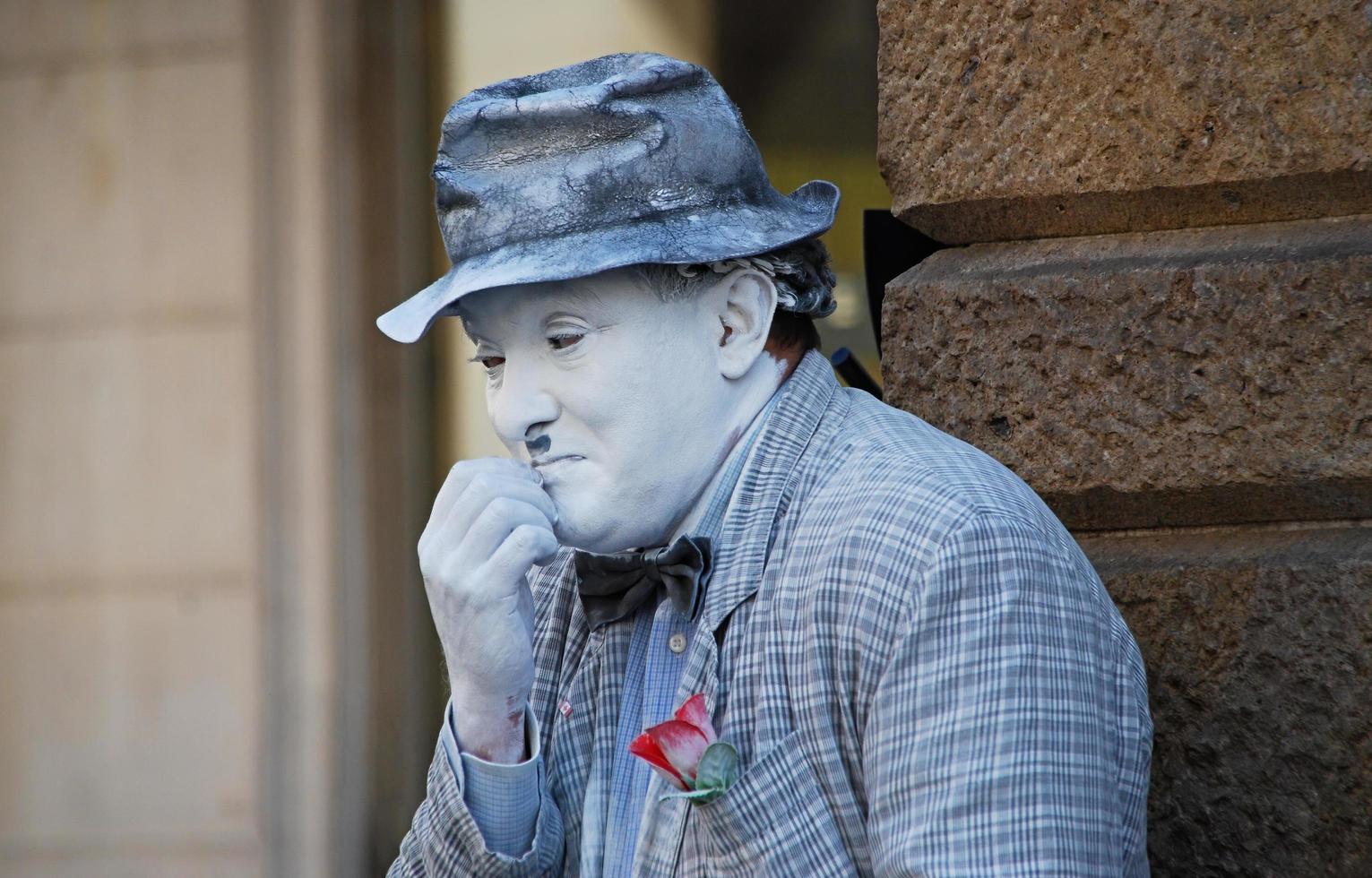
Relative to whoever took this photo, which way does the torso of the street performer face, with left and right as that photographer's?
facing the viewer and to the left of the viewer
